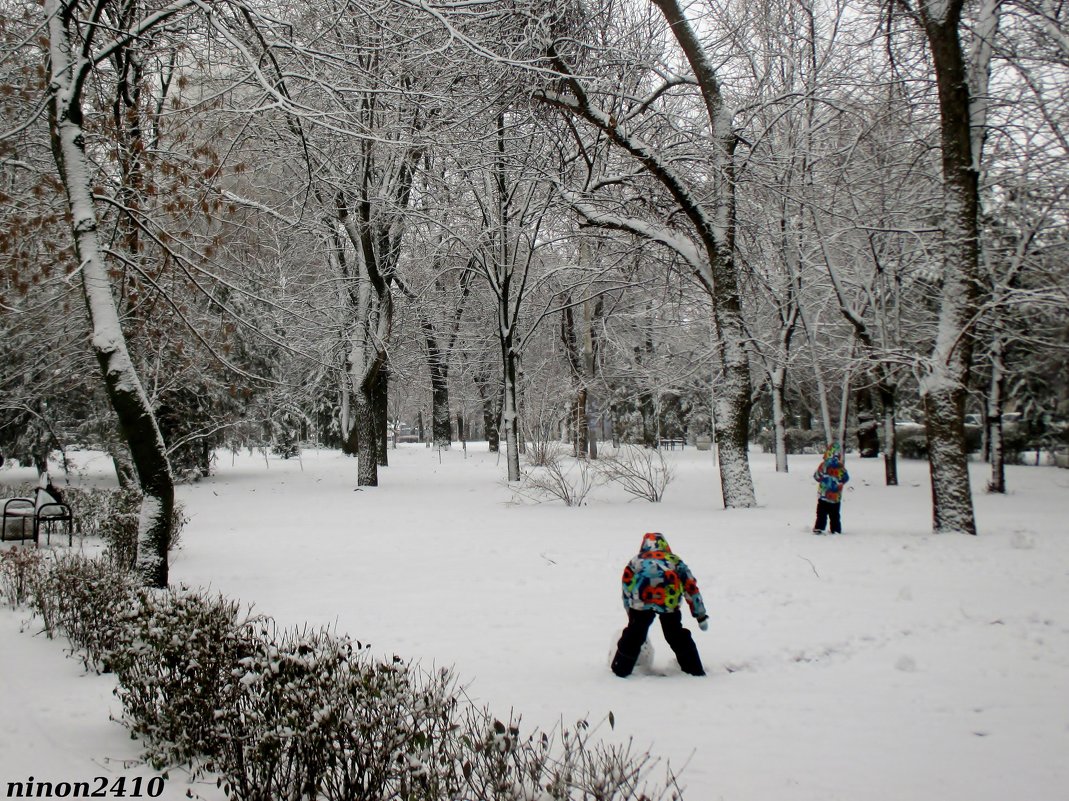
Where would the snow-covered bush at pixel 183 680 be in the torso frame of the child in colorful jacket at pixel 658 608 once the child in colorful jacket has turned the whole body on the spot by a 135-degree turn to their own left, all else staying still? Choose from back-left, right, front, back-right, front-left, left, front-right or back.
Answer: front

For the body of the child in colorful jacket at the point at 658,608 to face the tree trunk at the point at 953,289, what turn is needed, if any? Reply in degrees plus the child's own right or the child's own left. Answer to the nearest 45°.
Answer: approximately 45° to the child's own right

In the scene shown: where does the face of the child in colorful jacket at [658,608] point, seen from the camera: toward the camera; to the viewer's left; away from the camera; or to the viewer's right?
away from the camera

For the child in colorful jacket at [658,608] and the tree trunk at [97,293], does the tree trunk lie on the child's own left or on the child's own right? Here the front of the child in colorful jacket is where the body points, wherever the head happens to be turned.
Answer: on the child's own left

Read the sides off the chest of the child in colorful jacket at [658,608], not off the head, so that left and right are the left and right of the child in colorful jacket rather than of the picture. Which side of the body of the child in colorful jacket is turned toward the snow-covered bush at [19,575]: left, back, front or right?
left

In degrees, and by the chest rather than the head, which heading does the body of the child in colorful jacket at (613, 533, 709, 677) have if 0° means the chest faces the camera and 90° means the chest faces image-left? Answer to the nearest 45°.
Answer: approximately 180°
